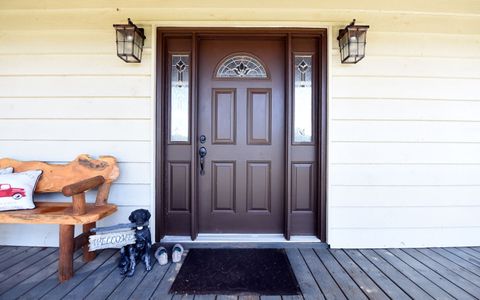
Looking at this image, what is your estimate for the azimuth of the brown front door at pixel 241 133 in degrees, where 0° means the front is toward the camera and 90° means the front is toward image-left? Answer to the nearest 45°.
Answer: approximately 0°

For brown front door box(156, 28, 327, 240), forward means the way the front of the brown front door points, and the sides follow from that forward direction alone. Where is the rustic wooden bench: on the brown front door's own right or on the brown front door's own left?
on the brown front door's own right

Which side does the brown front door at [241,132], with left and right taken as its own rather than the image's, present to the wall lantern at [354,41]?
left

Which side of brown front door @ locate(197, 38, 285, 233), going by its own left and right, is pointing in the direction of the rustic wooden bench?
right

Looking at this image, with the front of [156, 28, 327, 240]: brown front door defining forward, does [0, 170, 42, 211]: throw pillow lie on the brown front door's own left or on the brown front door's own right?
on the brown front door's own right
